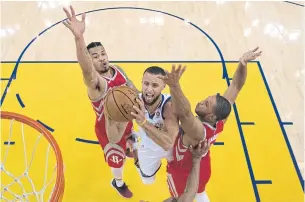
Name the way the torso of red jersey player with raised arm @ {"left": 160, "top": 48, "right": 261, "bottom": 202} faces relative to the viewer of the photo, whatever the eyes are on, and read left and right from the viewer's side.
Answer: facing away from the viewer and to the left of the viewer

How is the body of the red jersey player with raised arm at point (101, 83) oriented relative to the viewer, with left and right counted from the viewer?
facing the viewer and to the right of the viewer

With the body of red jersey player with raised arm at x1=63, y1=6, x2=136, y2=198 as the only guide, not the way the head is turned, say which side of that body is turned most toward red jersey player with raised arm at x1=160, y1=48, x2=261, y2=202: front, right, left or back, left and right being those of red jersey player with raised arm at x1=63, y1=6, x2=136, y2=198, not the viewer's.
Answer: front

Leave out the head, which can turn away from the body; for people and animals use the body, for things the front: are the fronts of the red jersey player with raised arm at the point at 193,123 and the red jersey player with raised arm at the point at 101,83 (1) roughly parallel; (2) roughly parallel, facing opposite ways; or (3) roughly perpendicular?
roughly parallel, facing opposite ways

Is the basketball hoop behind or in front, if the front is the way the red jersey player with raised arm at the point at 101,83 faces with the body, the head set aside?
in front

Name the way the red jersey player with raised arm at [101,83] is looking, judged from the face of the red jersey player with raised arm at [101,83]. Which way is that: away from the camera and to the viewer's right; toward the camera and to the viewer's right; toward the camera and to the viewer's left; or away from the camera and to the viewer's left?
toward the camera and to the viewer's right

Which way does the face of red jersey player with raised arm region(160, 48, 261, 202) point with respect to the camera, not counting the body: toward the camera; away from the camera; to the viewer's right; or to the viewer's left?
to the viewer's left

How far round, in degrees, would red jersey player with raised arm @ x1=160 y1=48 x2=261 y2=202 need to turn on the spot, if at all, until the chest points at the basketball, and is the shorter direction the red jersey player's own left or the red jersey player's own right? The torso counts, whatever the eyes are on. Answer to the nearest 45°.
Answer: approximately 45° to the red jersey player's own left
